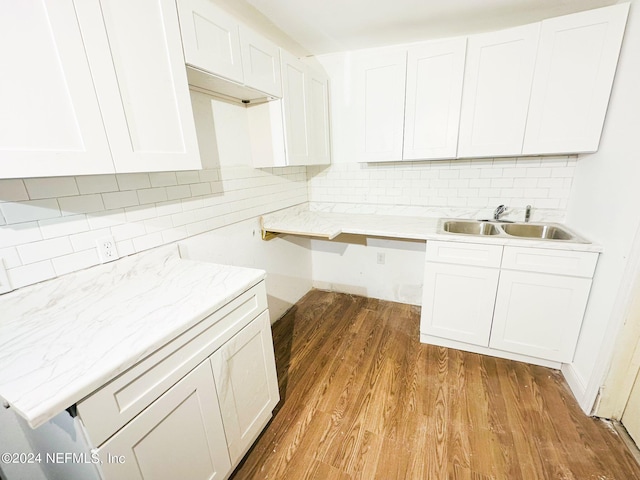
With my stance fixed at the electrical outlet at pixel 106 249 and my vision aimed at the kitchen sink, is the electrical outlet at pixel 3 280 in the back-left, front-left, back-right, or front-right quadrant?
back-right

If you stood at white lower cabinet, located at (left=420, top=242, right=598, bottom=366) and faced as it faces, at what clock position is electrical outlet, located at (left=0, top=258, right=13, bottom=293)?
The electrical outlet is roughly at 1 o'clock from the white lower cabinet.

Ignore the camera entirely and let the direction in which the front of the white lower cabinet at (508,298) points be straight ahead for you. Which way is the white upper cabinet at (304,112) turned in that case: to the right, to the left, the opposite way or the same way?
to the left

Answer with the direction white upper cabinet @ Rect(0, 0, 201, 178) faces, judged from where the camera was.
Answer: facing the viewer and to the right of the viewer

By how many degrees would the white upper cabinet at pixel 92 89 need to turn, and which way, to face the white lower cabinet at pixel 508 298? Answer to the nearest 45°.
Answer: approximately 45° to its left

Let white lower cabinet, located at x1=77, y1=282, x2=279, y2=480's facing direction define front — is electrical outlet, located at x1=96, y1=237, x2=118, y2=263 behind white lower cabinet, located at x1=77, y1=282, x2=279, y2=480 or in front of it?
behind

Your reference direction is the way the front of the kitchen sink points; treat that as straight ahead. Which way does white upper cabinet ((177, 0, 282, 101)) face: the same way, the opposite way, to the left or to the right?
to the left

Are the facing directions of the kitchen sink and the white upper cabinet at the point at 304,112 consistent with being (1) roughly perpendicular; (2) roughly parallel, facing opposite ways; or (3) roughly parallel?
roughly perpendicular

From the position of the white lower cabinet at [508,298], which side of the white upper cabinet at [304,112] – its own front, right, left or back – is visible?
front

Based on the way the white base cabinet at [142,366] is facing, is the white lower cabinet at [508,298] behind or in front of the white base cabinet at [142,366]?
in front

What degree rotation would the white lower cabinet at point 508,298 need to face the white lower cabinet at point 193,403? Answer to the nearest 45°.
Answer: approximately 45° to its right

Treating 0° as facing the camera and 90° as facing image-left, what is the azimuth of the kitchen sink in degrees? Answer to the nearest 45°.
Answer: approximately 0°

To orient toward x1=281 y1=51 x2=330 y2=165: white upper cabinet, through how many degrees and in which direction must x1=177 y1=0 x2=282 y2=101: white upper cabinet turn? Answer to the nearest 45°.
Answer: approximately 90° to its left

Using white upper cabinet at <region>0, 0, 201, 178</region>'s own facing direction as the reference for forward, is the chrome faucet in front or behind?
in front
